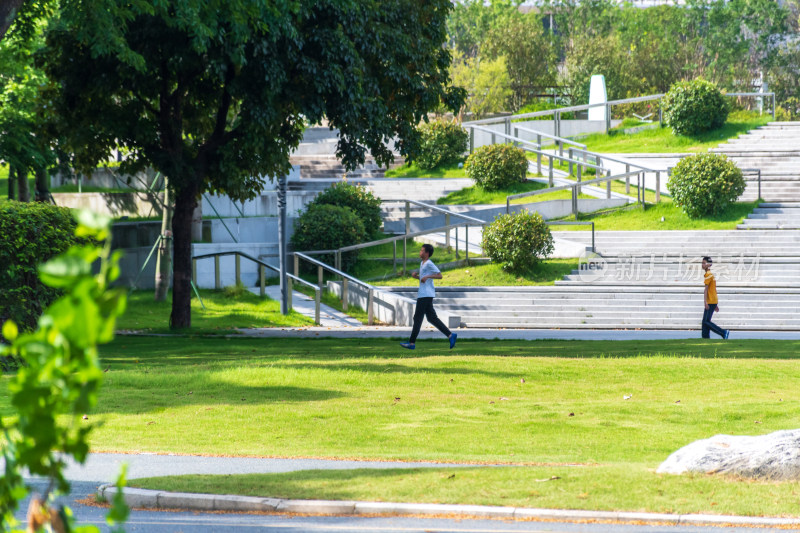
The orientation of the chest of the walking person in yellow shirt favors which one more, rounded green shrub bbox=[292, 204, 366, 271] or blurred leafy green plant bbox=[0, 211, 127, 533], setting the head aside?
the rounded green shrub

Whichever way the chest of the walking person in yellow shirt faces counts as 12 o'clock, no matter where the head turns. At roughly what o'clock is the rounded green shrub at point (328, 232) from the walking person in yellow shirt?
The rounded green shrub is roughly at 1 o'clock from the walking person in yellow shirt.

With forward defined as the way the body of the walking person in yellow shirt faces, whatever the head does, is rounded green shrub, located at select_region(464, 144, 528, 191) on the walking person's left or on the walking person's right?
on the walking person's right

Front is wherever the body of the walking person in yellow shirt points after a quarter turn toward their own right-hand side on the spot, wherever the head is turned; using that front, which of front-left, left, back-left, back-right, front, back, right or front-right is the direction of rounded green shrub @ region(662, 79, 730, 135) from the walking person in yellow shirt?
front

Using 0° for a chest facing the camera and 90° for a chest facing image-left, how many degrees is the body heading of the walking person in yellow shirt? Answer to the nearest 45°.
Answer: approximately 90°
